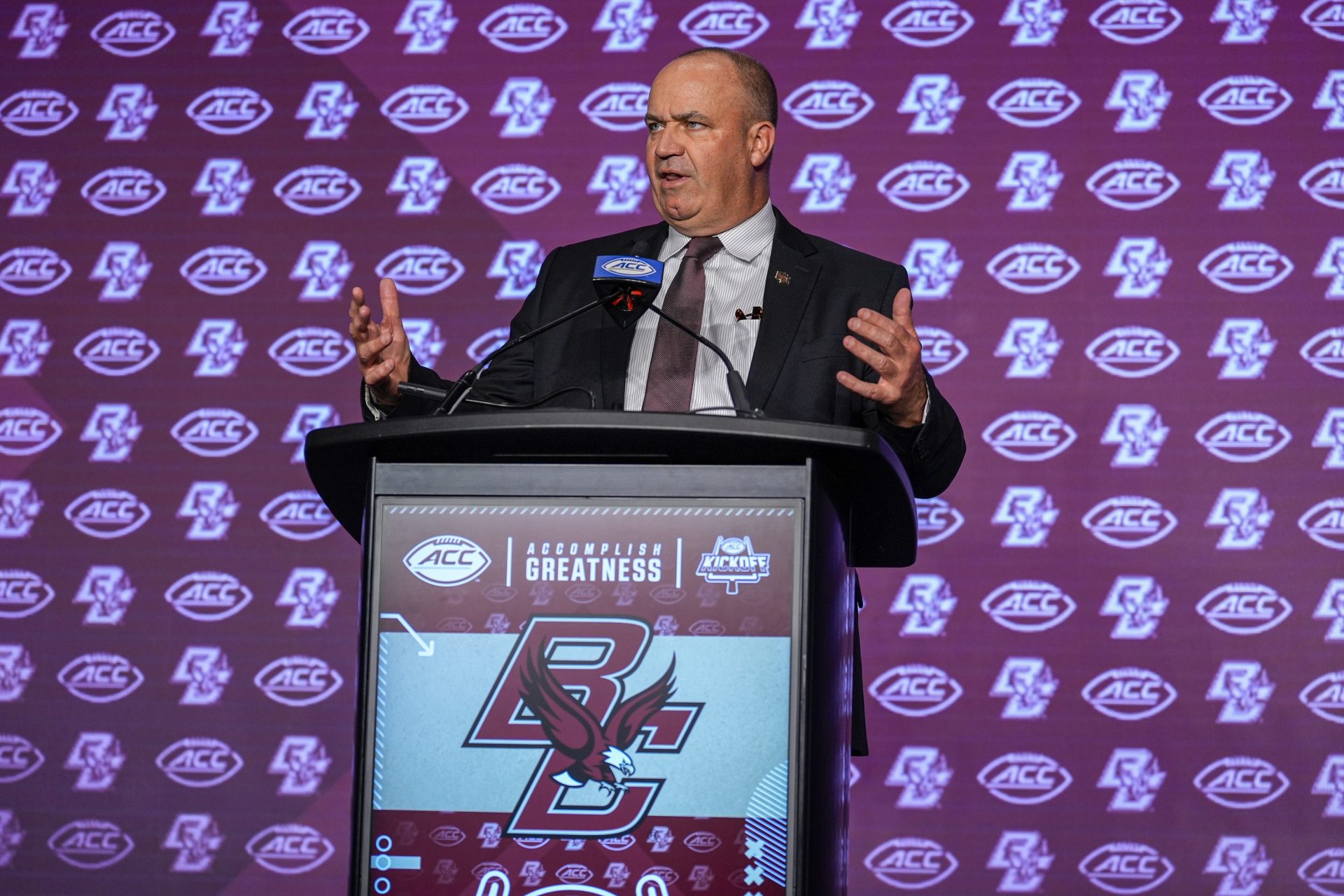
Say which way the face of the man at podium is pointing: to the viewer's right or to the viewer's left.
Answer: to the viewer's left

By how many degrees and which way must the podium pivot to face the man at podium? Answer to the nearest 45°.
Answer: approximately 180°

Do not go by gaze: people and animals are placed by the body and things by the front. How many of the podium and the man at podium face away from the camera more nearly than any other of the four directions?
0

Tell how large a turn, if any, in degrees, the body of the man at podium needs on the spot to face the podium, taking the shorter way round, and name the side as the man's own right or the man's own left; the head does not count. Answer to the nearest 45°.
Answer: approximately 45° to the man's own left

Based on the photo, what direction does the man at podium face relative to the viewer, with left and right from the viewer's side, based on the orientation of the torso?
facing the viewer and to the left of the viewer

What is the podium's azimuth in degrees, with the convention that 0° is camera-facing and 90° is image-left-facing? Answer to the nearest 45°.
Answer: approximately 0°
